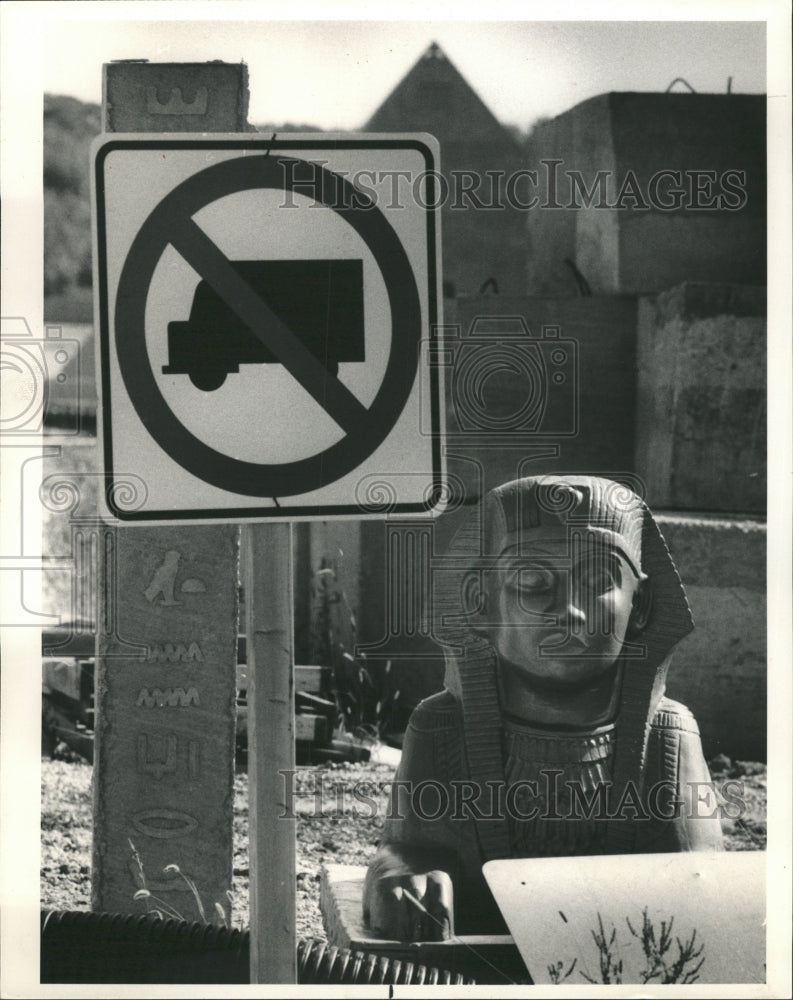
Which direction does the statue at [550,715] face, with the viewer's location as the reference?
facing the viewer

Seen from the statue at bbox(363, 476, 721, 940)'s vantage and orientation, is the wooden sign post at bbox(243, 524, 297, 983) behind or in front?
in front

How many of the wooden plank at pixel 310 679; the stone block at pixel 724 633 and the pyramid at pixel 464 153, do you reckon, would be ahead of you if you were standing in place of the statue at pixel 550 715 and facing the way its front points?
0

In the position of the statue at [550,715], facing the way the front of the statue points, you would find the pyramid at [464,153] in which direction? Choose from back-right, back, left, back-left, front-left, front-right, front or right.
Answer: back

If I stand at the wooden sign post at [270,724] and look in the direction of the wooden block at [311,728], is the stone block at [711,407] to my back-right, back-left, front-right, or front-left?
front-right

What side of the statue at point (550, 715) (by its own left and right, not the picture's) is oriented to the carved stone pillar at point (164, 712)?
right

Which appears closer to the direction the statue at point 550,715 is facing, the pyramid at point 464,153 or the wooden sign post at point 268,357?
the wooden sign post

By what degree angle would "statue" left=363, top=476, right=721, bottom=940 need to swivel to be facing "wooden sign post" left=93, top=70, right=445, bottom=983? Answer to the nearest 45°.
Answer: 0° — it already faces it

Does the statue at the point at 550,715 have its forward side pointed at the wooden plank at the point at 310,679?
no

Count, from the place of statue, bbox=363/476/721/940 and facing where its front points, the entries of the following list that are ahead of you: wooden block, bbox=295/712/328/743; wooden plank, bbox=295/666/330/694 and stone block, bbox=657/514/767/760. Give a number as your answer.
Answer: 0

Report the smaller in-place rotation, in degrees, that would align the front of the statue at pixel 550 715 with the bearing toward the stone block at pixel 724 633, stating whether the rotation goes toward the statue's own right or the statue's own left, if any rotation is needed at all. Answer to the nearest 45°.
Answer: approximately 180°

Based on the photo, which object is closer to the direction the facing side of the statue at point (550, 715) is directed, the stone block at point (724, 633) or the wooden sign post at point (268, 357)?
the wooden sign post

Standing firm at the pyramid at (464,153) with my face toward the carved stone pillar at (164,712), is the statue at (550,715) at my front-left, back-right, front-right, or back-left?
front-left

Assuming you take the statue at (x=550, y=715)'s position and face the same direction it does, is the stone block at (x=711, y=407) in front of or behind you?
behind
